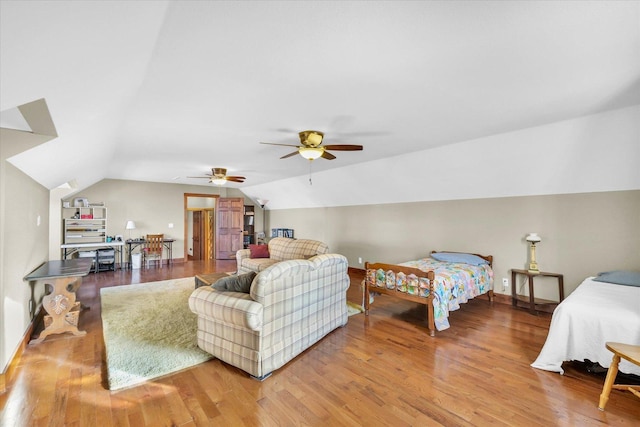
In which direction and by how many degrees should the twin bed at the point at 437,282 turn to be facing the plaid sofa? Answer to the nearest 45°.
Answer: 0° — it already faces it

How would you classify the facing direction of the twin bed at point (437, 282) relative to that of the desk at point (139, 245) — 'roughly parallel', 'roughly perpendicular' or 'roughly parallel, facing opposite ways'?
roughly perpendicular

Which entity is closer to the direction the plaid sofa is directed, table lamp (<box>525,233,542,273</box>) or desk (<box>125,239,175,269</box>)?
the desk

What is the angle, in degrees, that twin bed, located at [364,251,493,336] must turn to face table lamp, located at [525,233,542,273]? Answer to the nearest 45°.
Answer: approximately 180°

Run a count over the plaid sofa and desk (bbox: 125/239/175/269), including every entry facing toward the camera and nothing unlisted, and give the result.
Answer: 1

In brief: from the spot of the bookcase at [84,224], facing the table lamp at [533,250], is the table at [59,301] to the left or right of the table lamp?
right

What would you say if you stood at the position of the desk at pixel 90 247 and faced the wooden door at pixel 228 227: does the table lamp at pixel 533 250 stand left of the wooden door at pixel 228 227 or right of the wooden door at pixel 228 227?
right

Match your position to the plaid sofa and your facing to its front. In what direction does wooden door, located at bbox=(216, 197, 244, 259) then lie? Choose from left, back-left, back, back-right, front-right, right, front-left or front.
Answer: front-right

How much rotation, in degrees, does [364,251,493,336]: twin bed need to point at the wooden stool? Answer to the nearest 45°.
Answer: approximately 90° to its left

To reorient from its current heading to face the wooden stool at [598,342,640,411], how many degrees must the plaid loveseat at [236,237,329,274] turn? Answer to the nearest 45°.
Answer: approximately 90° to its left

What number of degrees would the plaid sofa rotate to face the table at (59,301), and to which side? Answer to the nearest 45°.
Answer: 0° — it already faces it
